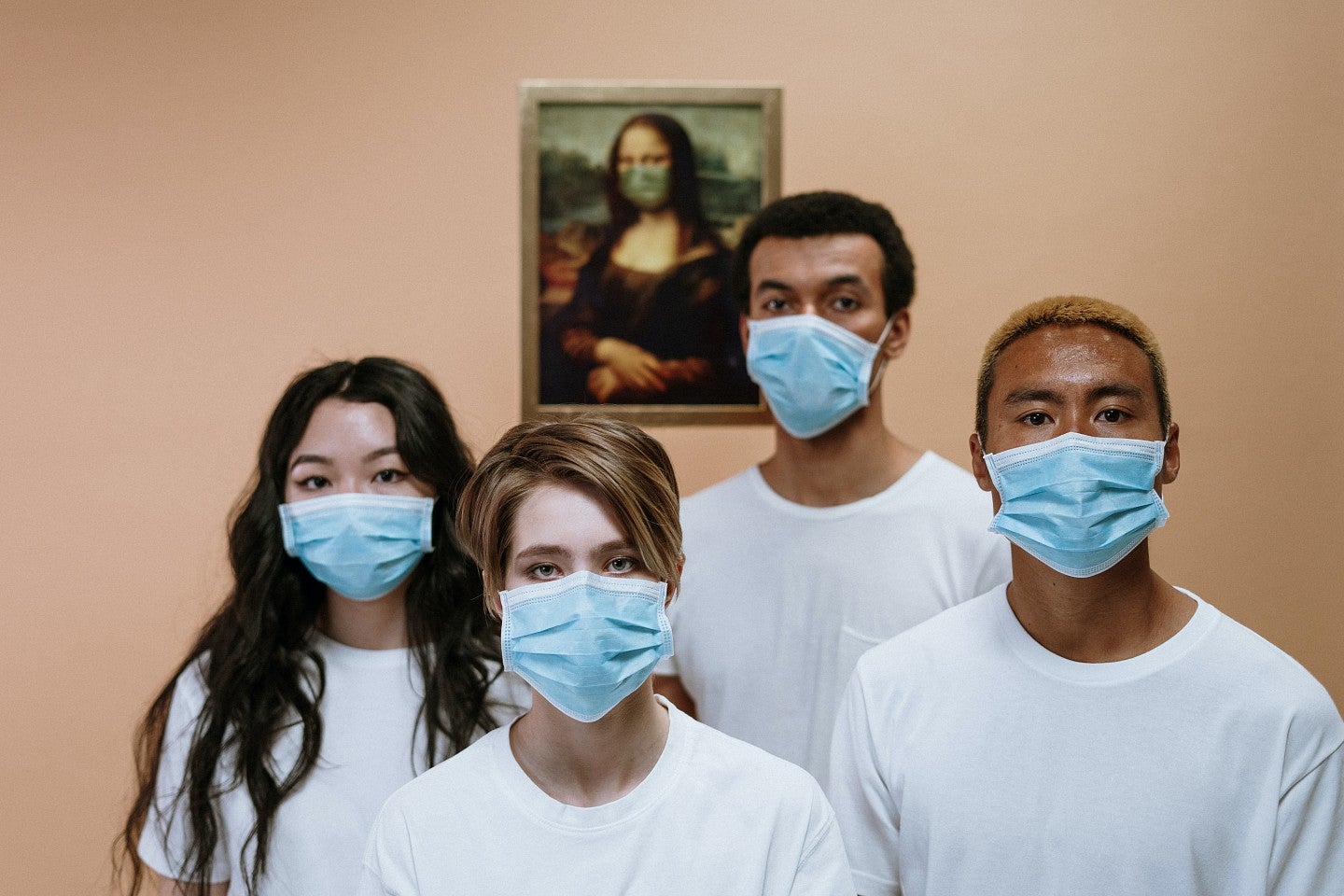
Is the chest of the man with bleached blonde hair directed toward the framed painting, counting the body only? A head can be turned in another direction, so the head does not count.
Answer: no

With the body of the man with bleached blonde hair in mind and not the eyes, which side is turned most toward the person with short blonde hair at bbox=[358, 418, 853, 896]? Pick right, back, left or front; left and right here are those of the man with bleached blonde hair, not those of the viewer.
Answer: right

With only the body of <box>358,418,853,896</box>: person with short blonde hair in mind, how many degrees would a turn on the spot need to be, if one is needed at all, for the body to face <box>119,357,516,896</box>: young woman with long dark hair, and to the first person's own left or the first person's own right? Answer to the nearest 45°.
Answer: approximately 135° to the first person's own right

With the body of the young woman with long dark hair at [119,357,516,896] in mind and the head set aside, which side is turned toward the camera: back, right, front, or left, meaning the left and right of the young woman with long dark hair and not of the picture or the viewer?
front

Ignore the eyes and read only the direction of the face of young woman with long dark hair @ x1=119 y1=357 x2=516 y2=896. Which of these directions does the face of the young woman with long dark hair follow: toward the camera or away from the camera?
toward the camera

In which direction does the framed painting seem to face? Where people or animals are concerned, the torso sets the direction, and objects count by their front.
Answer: toward the camera

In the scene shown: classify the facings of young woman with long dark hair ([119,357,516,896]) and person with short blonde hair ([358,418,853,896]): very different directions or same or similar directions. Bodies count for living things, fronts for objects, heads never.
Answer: same or similar directions

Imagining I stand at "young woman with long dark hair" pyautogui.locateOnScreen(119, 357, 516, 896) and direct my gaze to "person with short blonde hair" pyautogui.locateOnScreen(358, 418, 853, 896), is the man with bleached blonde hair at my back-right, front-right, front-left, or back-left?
front-left

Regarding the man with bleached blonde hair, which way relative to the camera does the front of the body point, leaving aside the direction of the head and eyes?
toward the camera

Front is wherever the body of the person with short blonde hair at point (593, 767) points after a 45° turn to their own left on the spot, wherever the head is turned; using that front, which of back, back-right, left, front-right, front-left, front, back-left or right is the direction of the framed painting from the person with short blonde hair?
back-left

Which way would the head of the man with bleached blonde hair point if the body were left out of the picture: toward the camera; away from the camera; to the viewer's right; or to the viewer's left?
toward the camera

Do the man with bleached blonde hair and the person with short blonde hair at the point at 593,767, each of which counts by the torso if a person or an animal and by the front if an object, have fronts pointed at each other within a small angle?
no

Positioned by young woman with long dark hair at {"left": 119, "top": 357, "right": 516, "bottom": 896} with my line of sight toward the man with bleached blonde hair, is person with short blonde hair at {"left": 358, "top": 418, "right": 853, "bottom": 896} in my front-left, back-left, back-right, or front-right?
front-right

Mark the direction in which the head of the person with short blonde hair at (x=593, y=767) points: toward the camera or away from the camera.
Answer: toward the camera

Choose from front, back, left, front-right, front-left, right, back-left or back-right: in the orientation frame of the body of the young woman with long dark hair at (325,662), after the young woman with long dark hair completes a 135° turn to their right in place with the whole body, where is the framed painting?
right
